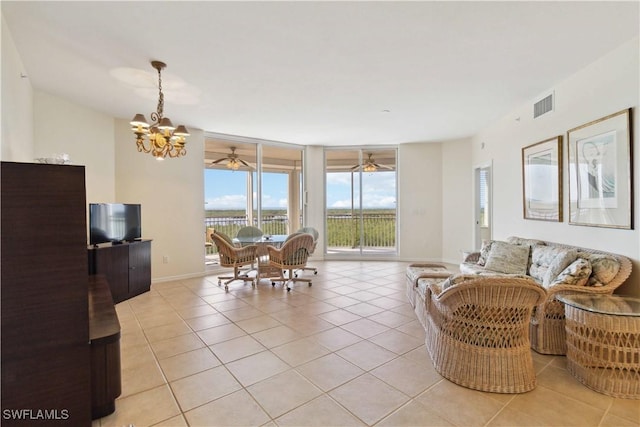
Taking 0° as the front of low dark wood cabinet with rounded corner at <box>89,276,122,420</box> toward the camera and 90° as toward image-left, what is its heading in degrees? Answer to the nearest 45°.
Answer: approximately 270°

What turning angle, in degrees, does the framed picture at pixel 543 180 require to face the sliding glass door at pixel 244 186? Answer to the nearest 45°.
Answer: approximately 45° to its right

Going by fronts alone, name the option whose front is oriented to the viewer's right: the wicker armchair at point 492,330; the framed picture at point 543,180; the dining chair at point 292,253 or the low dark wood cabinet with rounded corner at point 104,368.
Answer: the low dark wood cabinet with rounded corner

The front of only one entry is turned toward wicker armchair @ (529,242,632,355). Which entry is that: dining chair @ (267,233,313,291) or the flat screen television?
the flat screen television

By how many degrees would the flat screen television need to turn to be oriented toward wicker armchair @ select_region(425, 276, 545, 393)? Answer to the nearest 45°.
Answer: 0° — it already faces it

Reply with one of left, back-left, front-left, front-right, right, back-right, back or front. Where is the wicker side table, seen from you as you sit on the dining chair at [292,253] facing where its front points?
back

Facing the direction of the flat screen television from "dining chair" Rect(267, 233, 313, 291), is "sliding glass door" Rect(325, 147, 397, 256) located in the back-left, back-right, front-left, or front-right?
back-right

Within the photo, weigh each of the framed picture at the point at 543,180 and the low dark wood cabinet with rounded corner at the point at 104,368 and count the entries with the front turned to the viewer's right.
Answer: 1

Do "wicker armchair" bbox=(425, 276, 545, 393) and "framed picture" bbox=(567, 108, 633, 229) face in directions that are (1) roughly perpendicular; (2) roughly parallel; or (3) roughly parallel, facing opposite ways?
roughly perpendicular

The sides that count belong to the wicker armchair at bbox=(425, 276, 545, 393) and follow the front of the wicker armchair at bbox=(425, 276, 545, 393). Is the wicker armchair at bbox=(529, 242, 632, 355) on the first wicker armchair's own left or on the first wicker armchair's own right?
on the first wicker armchair's own right

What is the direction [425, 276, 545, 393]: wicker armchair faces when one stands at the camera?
facing away from the viewer and to the left of the viewer

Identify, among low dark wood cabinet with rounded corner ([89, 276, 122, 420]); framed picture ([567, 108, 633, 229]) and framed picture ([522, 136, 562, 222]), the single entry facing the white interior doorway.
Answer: the low dark wood cabinet with rounded corner
